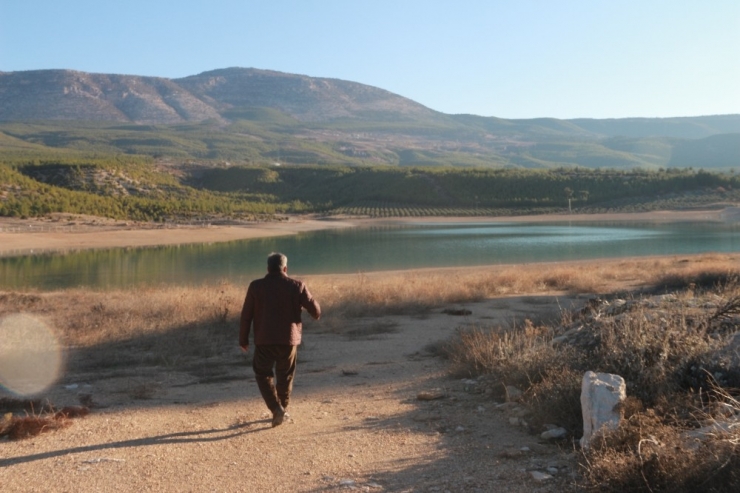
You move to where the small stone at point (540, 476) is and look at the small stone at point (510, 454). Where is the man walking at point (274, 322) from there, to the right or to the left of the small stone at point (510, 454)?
left

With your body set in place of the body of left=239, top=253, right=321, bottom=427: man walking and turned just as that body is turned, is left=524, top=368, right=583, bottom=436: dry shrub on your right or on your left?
on your right

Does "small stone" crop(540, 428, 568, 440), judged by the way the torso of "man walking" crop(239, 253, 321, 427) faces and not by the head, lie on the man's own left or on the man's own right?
on the man's own right

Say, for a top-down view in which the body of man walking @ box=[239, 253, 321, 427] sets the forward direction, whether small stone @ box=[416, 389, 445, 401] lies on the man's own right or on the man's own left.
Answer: on the man's own right

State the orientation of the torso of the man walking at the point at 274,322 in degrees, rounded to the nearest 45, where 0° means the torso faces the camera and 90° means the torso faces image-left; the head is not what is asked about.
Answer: approximately 180°

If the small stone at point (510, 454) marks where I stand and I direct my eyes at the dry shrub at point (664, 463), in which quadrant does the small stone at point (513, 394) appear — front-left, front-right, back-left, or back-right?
back-left

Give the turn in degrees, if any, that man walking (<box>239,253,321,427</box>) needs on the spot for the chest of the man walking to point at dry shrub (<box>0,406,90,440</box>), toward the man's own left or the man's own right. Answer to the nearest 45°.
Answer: approximately 90° to the man's own left

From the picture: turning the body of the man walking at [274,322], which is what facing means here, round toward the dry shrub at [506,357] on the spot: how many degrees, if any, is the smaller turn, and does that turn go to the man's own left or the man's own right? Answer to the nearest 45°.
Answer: approximately 45° to the man's own right

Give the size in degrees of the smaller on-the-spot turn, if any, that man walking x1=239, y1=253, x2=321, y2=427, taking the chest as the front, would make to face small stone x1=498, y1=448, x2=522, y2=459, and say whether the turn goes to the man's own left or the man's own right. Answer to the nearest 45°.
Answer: approximately 135° to the man's own right

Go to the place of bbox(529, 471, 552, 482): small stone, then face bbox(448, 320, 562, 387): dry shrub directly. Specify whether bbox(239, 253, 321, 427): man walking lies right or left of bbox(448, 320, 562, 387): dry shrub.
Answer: left
